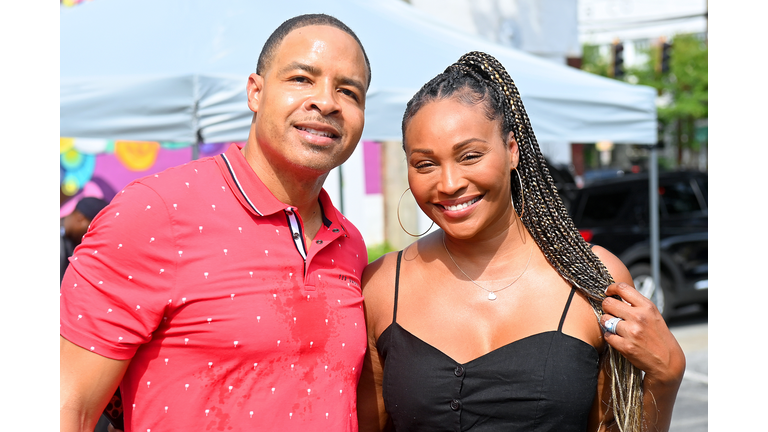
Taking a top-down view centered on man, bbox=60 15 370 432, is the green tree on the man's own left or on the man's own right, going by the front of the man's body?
on the man's own left

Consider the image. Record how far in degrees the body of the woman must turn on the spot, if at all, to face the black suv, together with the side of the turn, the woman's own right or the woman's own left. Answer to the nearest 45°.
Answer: approximately 180°

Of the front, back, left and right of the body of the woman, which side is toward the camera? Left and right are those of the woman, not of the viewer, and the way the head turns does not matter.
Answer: front

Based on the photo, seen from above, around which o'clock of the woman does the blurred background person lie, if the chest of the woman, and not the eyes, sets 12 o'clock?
The blurred background person is roughly at 4 o'clock from the woman.

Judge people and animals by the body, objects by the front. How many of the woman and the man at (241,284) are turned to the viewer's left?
0

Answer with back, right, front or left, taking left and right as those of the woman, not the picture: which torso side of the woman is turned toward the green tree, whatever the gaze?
back

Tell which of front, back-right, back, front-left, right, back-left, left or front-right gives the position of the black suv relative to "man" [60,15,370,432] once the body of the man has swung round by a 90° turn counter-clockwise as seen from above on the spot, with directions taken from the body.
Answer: front

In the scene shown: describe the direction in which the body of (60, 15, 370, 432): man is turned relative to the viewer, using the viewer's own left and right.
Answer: facing the viewer and to the right of the viewer

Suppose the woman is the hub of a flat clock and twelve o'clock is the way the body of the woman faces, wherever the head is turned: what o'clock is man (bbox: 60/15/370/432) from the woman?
The man is roughly at 2 o'clock from the woman.
